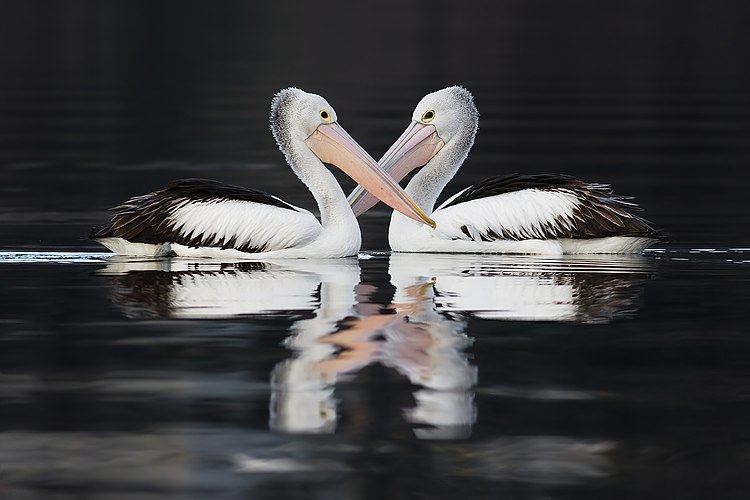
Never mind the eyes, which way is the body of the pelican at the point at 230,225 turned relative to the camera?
to the viewer's right

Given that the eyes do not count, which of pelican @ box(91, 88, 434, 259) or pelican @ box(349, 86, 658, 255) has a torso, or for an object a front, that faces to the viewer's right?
pelican @ box(91, 88, 434, 259)

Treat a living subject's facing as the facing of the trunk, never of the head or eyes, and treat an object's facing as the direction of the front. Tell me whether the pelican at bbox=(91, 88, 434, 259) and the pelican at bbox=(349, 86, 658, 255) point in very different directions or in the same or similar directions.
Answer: very different directions

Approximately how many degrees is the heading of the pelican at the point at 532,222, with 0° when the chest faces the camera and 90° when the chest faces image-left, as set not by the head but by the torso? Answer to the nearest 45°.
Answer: approximately 90°

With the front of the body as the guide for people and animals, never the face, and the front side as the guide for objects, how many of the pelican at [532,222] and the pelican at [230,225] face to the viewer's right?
1

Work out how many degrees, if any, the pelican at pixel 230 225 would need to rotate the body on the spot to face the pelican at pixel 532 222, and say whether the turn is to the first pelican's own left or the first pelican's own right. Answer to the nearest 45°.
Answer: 0° — it already faces it

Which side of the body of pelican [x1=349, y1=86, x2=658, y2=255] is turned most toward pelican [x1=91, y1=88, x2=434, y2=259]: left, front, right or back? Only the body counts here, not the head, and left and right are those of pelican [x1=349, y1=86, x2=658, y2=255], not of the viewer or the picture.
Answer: front
